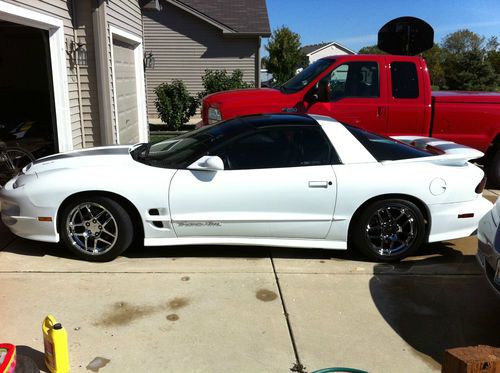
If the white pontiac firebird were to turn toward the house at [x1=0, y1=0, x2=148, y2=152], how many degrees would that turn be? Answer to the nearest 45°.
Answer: approximately 45° to its right

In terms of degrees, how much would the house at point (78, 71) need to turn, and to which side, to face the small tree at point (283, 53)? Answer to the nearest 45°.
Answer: approximately 90° to its left

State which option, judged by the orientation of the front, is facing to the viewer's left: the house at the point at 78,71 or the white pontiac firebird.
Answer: the white pontiac firebird

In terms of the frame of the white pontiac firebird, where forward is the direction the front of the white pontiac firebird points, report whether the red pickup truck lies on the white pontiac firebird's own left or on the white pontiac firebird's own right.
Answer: on the white pontiac firebird's own right

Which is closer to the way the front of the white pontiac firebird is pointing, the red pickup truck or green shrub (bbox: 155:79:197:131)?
the green shrub

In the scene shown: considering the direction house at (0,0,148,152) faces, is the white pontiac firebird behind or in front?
in front

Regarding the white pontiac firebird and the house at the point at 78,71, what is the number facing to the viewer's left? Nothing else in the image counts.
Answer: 1

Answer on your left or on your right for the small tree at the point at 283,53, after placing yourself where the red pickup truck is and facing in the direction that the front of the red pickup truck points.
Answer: on your right

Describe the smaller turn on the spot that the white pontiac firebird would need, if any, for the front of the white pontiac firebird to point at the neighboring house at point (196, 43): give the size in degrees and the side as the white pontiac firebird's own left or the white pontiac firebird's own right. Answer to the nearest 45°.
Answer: approximately 90° to the white pontiac firebird's own right

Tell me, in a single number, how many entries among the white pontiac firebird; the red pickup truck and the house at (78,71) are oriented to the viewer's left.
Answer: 2

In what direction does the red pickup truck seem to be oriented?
to the viewer's left

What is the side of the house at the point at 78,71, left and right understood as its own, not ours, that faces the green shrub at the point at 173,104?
left

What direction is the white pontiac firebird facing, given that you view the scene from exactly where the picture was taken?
facing to the left of the viewer

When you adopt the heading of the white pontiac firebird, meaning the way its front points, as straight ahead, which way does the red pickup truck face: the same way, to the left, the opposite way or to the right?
the same way

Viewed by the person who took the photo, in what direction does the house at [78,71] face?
facing the viewer and to the right of the viewer

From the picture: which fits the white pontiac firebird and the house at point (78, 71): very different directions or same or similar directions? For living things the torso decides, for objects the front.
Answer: very different directions

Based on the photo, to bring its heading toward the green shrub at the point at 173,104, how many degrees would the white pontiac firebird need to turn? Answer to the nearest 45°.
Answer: approximately 90° to its right

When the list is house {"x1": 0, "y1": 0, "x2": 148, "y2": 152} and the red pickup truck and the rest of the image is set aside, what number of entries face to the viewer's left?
1

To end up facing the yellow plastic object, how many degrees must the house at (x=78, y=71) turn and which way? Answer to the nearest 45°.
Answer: approximately 45° to its right
